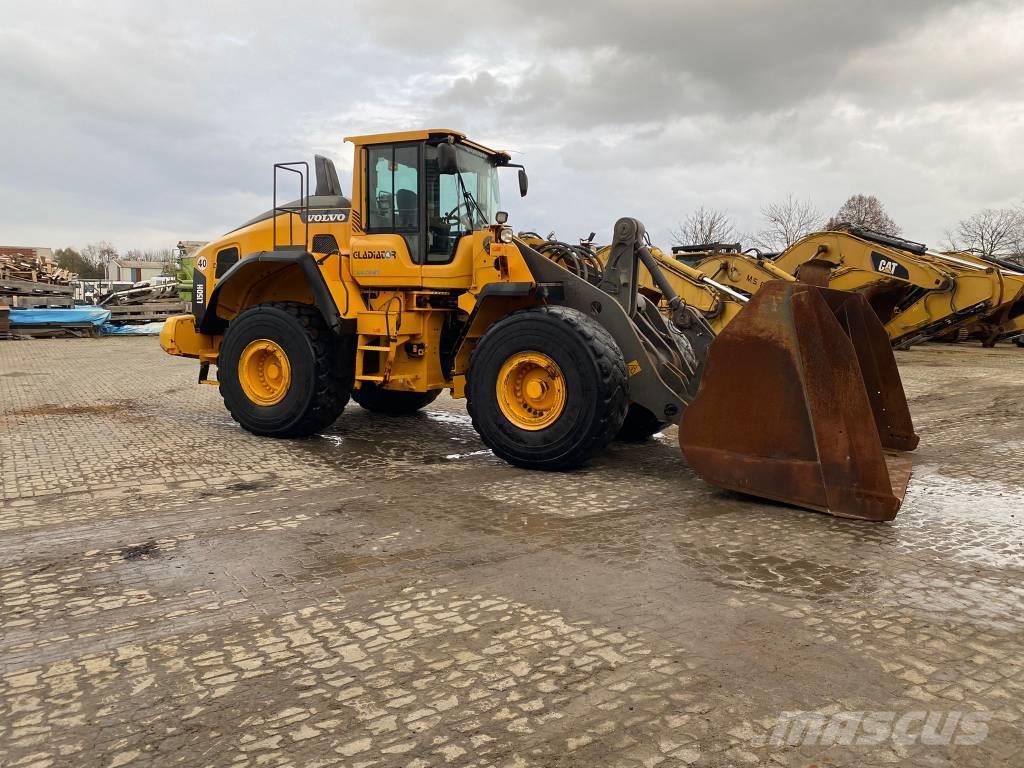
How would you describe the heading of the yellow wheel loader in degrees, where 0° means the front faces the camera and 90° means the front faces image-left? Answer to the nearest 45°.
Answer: approximately 315°

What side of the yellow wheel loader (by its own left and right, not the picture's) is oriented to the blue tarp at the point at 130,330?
back

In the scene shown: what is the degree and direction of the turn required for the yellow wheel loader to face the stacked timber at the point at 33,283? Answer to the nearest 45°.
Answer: approximately 180°

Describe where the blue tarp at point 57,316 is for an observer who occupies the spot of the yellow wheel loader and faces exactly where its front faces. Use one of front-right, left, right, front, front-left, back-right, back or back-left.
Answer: back
